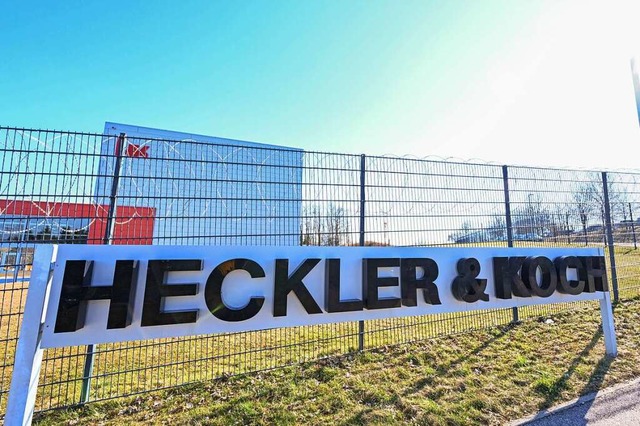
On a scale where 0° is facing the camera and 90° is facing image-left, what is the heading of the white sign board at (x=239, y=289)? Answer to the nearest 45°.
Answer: approximately 315°

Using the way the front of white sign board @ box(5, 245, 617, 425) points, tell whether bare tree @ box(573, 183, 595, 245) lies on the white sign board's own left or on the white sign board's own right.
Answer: on the white sign board's own left
